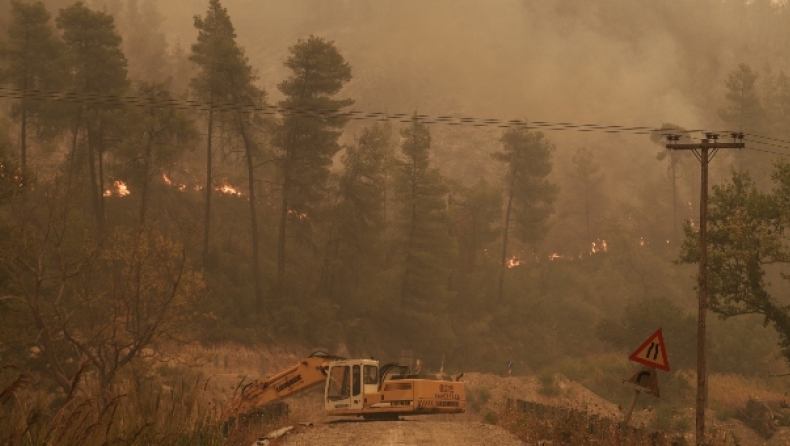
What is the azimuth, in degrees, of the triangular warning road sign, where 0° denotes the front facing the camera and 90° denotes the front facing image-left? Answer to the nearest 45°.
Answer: approximately 0°

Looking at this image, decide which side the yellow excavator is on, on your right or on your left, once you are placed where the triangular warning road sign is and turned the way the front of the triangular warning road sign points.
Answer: on your right
